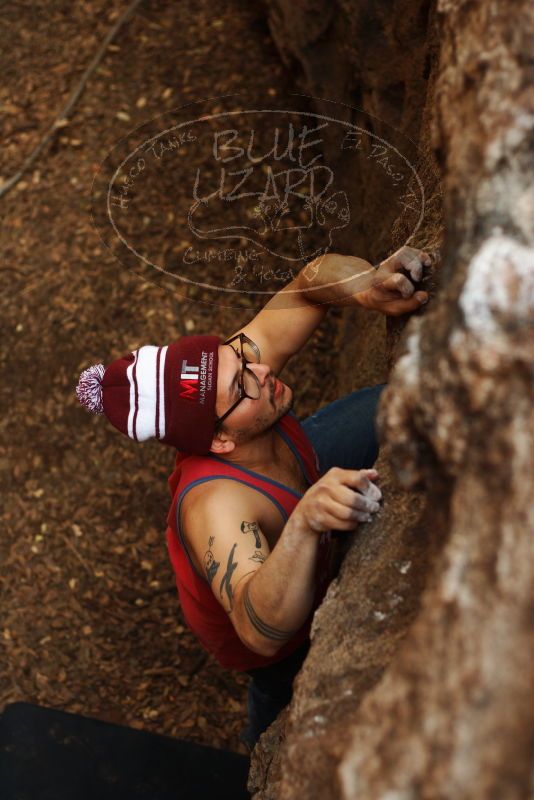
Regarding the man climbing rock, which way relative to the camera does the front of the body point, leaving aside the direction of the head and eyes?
to the viewer's right
